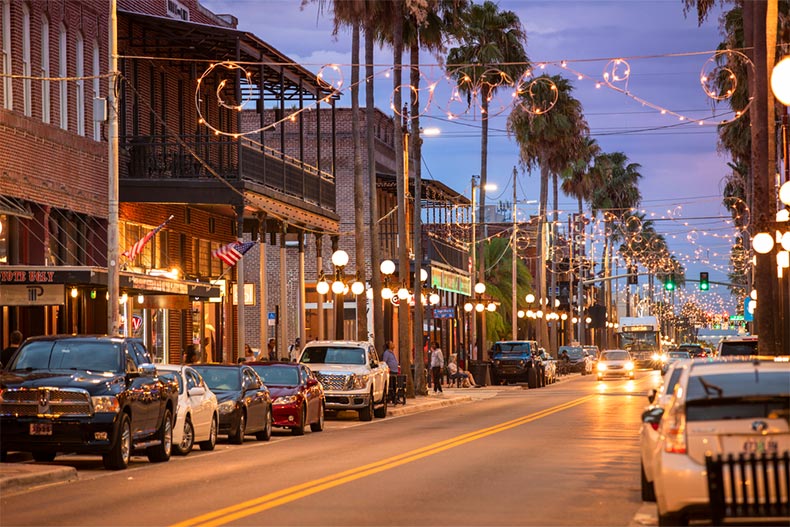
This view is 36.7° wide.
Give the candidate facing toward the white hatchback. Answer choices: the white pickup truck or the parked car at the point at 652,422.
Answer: the white pickup truck

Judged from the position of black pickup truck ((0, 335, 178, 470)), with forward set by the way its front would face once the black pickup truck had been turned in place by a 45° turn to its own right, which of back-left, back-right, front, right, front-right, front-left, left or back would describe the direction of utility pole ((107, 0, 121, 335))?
back-right

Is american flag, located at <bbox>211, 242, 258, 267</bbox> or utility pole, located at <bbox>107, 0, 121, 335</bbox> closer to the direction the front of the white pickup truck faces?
the utility pole

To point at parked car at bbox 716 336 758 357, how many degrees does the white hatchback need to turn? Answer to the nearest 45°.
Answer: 0° — it already faces it

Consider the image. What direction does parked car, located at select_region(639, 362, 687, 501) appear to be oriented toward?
away from the camera

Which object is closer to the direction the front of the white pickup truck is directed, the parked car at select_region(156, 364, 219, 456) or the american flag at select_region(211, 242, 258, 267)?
the parked car

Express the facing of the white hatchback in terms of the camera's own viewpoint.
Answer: facing away from the viewer

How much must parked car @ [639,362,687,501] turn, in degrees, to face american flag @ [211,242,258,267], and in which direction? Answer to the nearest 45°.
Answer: approximately 45° to its left

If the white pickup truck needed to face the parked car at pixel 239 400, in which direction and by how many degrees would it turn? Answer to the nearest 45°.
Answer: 0° — it already faces it

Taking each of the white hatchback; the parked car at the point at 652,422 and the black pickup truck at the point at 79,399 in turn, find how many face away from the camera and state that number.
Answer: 2

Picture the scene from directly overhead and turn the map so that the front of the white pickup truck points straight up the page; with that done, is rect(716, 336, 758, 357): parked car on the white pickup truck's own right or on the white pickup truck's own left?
on the white pickup truck's own left

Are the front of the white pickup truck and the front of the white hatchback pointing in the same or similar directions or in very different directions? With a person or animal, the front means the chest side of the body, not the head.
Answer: very different directions

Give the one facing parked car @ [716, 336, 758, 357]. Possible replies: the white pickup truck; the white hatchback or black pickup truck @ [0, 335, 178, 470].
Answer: the white hatchback

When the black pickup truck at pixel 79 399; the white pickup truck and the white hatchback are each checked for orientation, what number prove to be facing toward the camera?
2
